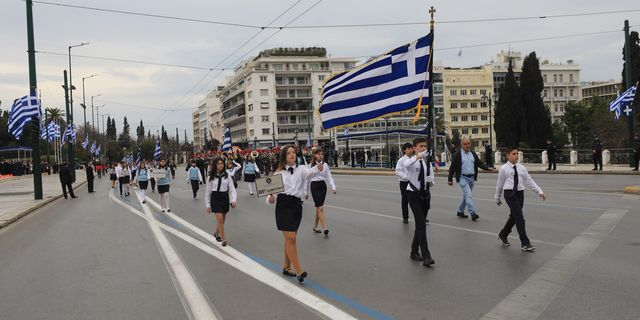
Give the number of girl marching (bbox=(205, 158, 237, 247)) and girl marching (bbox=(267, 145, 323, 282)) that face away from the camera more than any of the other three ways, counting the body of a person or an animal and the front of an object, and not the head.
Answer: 0

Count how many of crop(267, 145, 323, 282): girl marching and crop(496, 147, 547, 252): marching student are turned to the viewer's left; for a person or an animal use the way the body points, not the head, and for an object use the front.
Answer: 0

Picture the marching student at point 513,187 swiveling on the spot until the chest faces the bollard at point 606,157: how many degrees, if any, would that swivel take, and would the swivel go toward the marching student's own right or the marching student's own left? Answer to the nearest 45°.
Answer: approximately 135° to the marching student's own left

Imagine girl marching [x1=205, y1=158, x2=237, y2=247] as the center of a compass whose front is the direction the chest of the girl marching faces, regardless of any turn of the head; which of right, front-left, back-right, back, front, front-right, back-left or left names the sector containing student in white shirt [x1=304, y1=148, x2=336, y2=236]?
left

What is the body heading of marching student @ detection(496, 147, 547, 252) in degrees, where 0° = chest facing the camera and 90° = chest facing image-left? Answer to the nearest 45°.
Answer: approximately 315°

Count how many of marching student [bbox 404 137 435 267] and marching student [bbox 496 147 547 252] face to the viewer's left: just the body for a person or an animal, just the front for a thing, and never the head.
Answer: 0

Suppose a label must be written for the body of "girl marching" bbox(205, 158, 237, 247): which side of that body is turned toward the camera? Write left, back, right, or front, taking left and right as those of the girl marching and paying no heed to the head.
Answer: front

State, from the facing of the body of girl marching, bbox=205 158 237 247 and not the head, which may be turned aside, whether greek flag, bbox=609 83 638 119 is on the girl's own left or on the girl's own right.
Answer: on the girl's own left

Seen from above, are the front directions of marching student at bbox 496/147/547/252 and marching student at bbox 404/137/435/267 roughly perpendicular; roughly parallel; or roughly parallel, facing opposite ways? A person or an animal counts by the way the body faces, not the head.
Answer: roughly parallel

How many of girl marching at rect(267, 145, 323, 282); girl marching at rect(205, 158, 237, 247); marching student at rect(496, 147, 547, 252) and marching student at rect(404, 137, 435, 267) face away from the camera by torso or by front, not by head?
0

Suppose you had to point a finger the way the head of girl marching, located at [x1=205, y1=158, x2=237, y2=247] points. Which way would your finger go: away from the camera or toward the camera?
toward the camera

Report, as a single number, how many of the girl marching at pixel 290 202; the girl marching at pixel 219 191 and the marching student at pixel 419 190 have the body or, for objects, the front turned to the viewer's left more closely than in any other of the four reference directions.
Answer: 0

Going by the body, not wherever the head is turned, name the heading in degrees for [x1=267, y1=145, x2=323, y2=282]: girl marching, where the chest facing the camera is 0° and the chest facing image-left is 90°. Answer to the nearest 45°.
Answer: approximately 315°

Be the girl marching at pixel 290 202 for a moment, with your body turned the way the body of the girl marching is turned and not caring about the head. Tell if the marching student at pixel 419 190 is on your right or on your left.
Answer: on your left

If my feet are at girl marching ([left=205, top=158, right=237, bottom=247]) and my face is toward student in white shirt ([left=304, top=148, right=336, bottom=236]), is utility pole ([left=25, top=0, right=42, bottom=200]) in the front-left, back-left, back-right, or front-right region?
back-left
